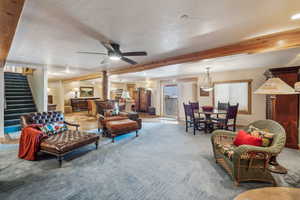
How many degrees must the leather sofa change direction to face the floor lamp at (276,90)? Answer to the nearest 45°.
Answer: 0° — it already faces it

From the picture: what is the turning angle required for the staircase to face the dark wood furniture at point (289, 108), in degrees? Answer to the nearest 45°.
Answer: approximately 45° to its left

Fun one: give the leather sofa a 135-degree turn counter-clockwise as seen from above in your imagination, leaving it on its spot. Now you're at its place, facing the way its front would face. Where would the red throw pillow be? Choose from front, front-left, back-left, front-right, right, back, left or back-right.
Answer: back-right

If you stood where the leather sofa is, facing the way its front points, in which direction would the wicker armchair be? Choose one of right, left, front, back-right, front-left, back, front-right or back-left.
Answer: front

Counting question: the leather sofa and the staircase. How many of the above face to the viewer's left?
0

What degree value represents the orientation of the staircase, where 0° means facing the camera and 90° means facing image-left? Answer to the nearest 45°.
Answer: approximately 0°

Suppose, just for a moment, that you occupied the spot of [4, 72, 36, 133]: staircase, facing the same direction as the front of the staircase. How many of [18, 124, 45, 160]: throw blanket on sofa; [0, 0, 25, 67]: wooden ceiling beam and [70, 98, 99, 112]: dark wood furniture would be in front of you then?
2

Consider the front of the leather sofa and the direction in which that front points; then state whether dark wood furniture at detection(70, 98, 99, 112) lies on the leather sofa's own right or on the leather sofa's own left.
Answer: on the leather sofa's own left

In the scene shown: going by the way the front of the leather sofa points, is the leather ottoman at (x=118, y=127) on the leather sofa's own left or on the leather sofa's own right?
on the leather sofa's own left

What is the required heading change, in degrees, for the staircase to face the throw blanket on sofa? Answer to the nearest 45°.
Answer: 0° — it already faces it

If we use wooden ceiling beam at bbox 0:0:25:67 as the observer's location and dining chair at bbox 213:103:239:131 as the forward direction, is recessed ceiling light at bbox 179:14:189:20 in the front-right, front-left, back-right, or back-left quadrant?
front-right
